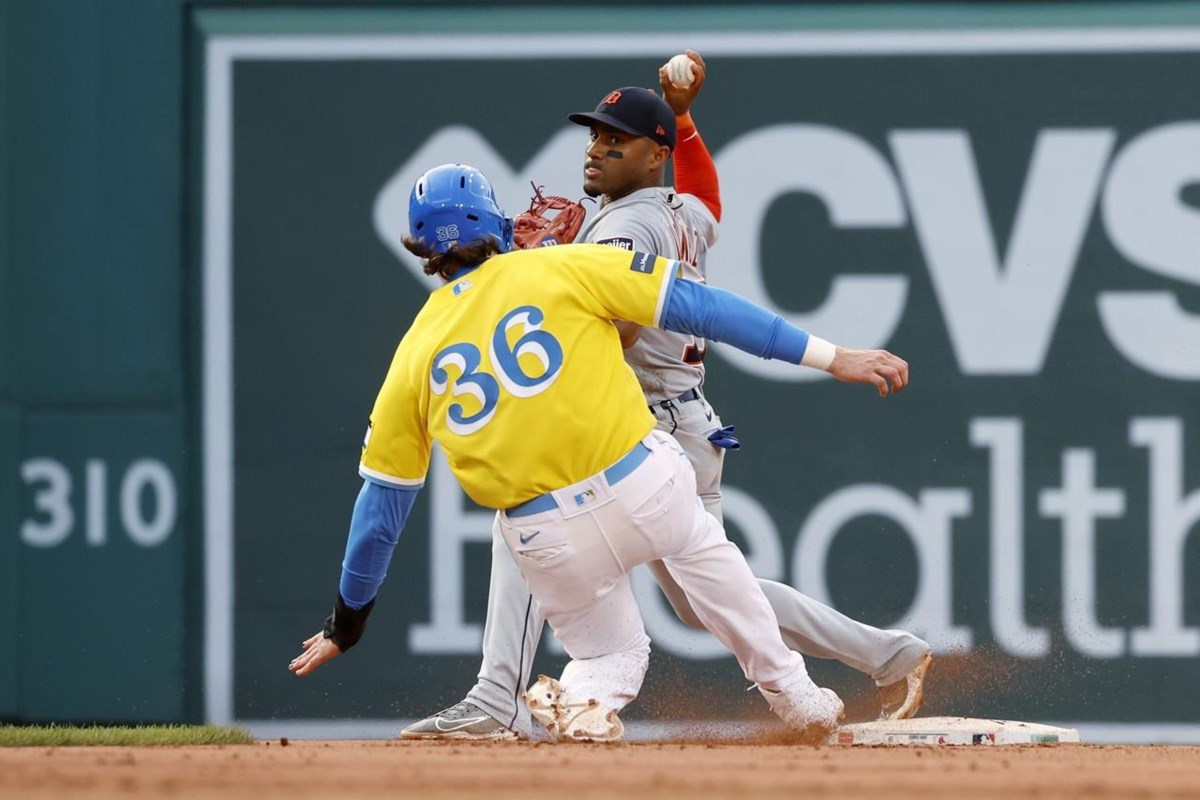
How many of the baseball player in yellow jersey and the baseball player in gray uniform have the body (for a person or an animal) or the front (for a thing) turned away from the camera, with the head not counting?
1

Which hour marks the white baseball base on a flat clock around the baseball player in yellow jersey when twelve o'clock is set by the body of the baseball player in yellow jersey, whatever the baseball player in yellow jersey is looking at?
The white baseball base is roughly at 2 o'clock from the baseball player in yellow jersey.

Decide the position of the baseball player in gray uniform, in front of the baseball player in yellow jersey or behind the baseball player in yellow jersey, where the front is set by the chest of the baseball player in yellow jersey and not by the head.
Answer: in front

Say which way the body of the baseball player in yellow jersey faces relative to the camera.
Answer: away from the camera
